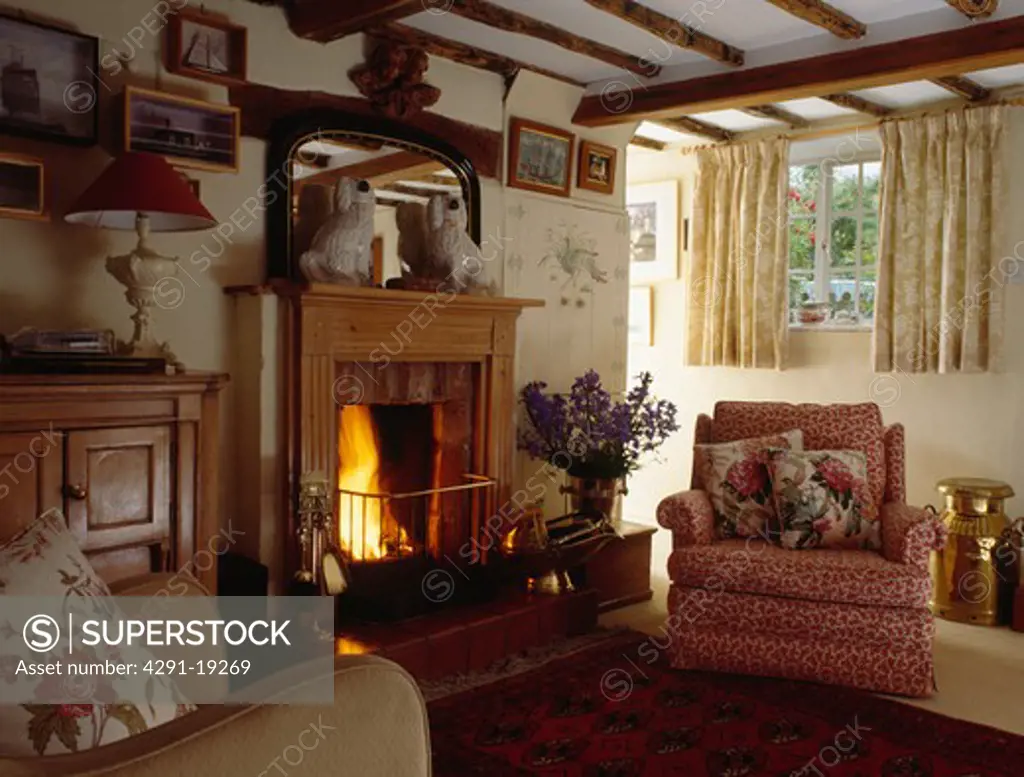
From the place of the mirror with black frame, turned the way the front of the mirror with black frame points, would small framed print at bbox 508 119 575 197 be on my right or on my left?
on my left

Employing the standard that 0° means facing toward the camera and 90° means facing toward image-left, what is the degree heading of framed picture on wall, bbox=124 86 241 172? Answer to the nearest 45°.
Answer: approximately 315°

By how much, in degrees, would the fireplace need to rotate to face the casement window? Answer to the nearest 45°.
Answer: approximately 90° to its left

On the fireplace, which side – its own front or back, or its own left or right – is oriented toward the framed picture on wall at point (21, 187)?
right

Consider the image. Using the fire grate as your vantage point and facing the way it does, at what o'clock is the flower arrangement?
The flower arrangement is roughly at 10 o'clock from the fire grate.

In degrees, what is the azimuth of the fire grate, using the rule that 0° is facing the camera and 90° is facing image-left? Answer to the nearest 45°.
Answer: approximately 315°

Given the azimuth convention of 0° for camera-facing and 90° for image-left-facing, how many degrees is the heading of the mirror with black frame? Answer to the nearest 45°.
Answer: approximately 315°

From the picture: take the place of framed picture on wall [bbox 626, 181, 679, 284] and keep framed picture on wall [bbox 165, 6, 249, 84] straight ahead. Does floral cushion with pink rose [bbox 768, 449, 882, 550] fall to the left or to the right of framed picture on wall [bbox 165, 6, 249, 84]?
left
